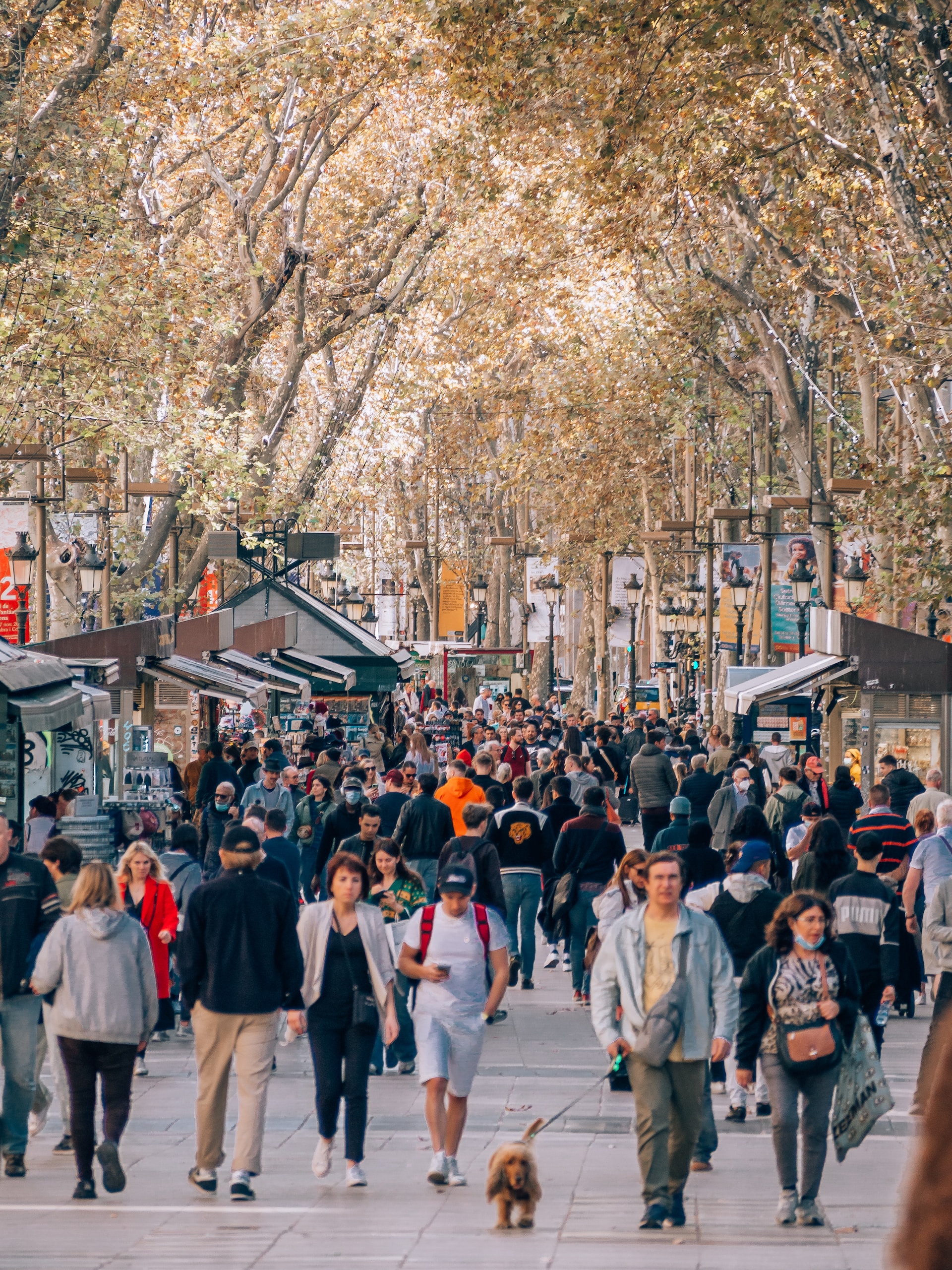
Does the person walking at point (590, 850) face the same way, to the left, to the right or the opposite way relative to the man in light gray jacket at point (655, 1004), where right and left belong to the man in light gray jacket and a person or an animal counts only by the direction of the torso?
the opposite way

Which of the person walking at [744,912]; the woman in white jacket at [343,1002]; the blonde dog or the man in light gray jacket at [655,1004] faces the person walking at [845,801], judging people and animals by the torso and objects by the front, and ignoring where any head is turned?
the person walking at [744,912]

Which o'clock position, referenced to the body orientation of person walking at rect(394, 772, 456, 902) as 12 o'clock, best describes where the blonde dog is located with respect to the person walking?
The blonde dog is roughly at 6 o'clock from the person walking.

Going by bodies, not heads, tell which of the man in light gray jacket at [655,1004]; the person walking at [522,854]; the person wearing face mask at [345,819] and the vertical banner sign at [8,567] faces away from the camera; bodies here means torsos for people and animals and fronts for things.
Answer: the person walking

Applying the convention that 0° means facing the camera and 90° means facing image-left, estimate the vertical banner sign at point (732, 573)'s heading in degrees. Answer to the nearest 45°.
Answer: approximately 0°

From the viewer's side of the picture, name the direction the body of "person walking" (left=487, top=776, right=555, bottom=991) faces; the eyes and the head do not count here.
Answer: away from the camera

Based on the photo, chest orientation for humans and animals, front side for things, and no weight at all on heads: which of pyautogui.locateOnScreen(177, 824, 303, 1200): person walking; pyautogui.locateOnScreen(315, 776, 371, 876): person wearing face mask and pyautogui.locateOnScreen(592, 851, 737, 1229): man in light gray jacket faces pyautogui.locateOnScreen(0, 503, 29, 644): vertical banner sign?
the person walking

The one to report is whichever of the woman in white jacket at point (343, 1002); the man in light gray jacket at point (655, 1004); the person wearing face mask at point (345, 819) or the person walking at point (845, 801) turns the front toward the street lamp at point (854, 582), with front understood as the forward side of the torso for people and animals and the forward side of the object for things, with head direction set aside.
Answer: the person walking

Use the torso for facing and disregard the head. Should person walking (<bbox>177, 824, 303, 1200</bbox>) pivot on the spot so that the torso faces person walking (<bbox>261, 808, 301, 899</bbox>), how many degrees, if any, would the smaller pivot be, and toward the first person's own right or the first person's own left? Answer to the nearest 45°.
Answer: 0° — they already face them

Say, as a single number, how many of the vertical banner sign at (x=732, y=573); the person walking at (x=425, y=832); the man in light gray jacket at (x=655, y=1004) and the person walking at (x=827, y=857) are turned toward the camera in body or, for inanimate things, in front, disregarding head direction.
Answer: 2

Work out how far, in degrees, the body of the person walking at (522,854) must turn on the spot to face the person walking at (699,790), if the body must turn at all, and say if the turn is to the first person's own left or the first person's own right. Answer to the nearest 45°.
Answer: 0° — they already face them

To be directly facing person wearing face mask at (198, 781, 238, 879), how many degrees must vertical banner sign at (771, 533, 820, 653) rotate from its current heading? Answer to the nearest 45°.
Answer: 0° — it already faces them
